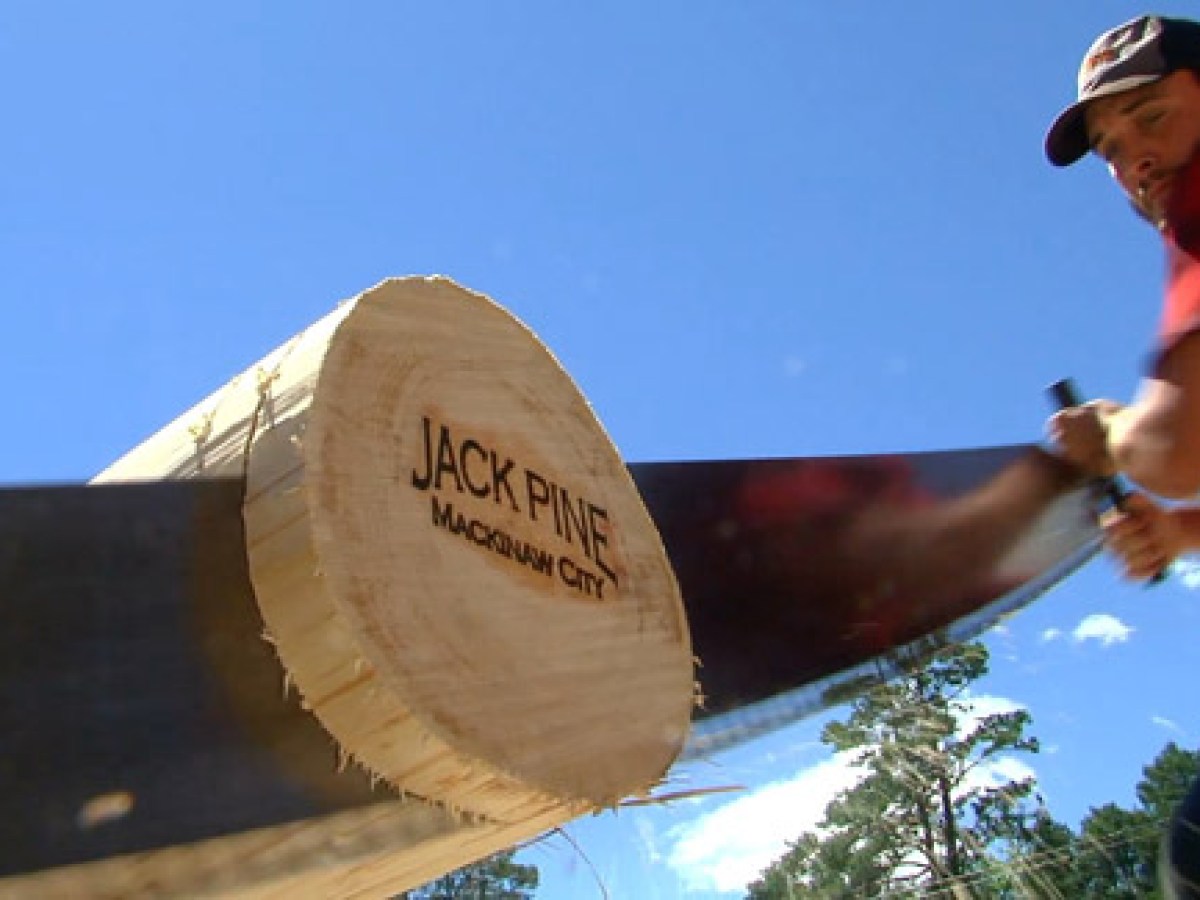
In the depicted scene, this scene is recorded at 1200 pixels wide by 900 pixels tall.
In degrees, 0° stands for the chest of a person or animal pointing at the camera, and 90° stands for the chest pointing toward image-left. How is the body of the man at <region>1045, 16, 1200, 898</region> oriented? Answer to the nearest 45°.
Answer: approximately 45°

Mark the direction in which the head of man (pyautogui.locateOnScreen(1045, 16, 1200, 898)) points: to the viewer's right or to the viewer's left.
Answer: to the viewer's left

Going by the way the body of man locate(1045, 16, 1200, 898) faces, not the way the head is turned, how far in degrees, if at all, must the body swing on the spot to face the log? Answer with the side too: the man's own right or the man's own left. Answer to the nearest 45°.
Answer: approximately 45° to the man's own right
